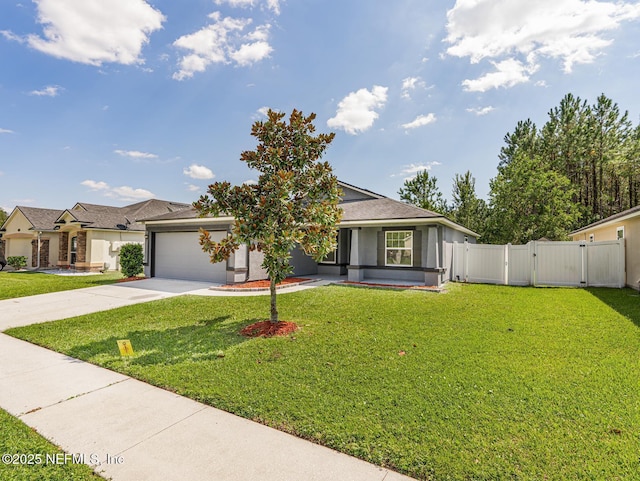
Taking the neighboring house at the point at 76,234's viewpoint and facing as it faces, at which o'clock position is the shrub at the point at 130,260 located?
The shrub is roughly at 10 o'clock from the neighboring house.

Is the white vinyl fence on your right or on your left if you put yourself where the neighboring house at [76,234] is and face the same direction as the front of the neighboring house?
on your left

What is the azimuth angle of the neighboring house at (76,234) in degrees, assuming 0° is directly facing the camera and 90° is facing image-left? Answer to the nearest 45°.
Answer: approximately 45°

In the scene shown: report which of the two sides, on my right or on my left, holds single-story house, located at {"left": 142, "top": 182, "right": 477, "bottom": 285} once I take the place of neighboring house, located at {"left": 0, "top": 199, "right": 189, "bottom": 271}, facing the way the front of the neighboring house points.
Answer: on my left

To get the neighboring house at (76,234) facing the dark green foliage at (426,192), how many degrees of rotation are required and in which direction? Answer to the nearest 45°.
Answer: approximately 135° to its left

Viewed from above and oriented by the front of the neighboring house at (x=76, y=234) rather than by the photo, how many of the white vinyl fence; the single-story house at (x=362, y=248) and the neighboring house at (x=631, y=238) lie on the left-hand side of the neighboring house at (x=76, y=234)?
3

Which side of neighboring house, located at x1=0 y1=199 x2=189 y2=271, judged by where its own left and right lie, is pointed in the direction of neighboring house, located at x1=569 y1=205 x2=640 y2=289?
left

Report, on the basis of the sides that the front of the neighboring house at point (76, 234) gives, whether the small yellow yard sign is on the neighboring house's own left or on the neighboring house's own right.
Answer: on the neighboring house's own left

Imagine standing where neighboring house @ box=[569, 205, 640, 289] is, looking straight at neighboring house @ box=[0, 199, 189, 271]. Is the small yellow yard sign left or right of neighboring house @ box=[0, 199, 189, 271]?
left

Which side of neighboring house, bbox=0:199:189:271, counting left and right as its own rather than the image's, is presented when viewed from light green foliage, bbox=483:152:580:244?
left
